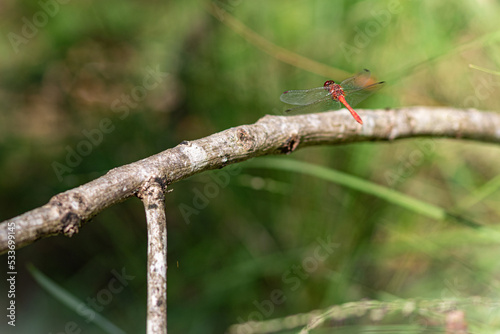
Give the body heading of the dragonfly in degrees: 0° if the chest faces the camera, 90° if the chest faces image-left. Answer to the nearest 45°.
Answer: approximately 135°
